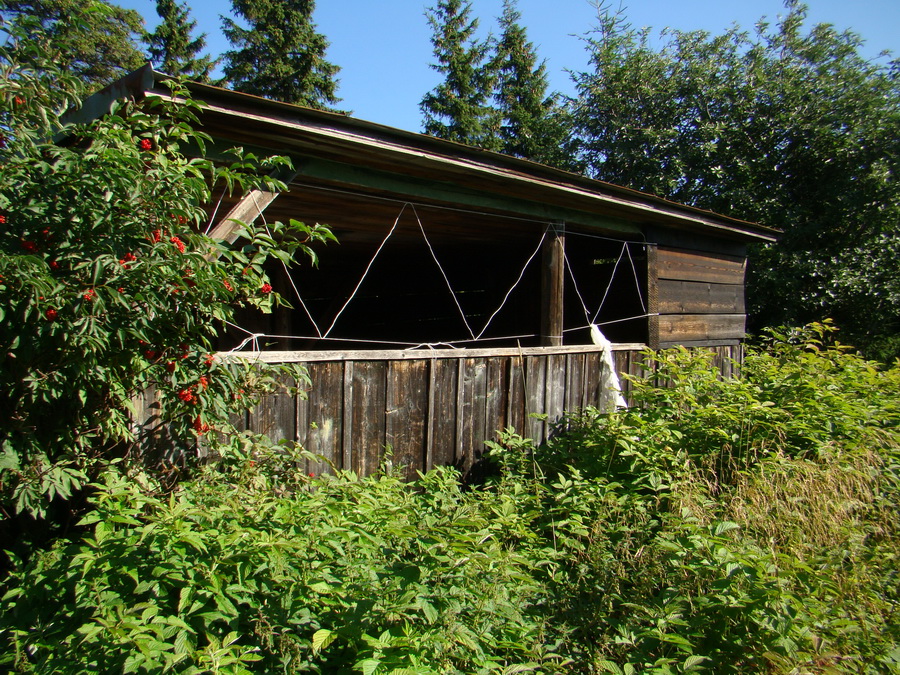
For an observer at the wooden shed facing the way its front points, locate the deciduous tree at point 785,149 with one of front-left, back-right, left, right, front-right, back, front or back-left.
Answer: left

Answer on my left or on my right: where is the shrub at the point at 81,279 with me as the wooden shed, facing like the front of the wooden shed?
on my right

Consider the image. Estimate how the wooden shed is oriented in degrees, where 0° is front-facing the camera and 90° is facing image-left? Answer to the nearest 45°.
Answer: approximately 315°

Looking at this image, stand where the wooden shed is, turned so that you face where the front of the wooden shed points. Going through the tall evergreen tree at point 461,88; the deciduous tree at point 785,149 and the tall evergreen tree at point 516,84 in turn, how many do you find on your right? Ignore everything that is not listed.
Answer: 0

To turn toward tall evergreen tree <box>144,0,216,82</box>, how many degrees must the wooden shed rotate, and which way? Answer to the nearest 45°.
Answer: approximately 180°

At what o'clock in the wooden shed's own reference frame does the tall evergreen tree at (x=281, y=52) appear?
The tall evergreen tree is roughly at 7 o'clock from the wooden shed.

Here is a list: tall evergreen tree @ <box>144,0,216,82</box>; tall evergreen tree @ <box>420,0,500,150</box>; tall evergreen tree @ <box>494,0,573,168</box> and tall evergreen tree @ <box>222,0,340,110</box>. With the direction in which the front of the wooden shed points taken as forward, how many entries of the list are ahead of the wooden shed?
0

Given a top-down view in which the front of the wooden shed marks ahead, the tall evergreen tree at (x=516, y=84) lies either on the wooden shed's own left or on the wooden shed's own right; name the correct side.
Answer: on the wooden shed's own left

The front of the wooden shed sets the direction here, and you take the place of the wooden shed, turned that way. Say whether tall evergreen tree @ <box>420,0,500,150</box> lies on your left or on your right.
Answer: on your left

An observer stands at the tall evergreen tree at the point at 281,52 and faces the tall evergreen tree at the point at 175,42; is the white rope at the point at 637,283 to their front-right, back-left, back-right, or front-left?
back-left
